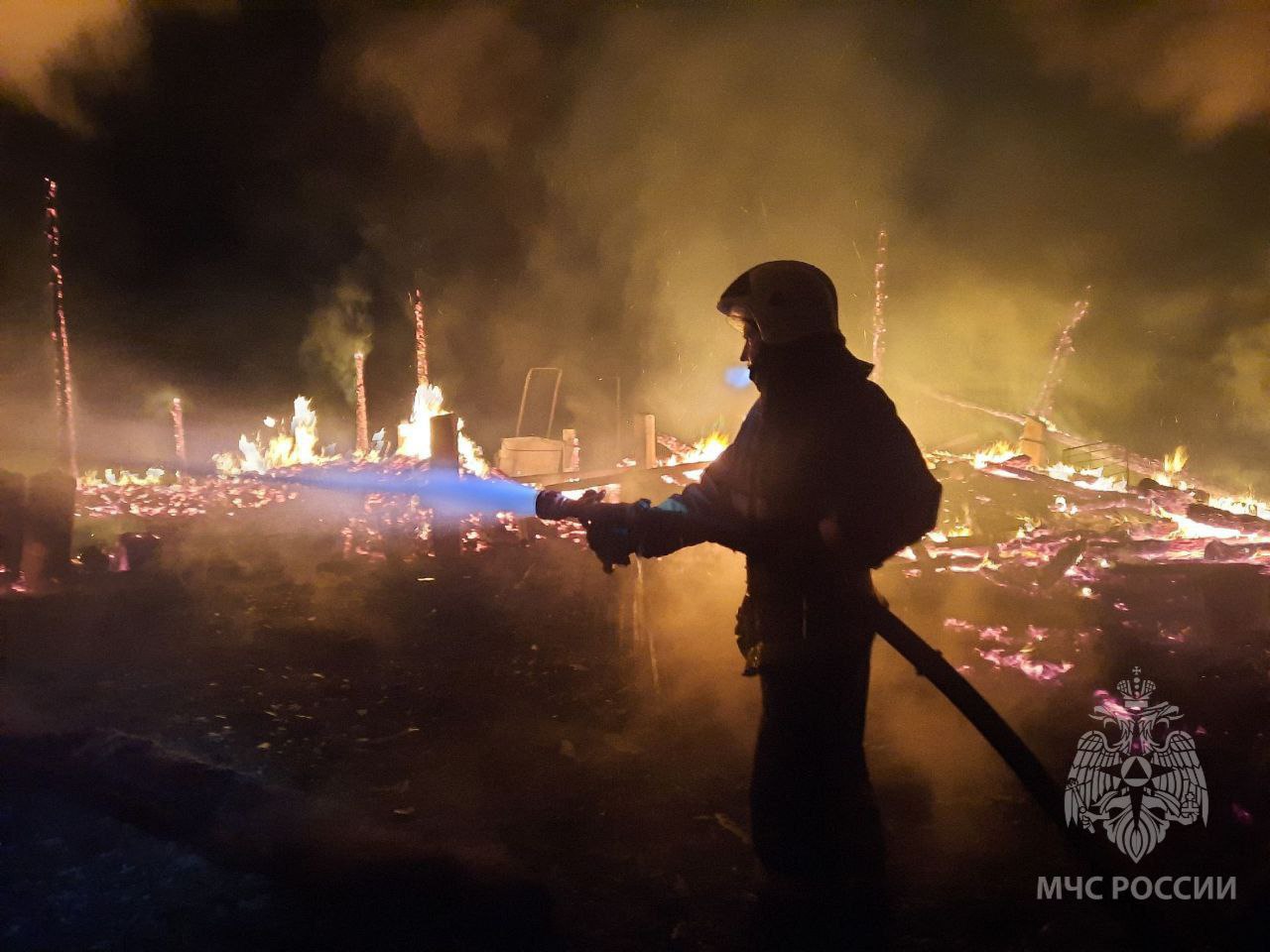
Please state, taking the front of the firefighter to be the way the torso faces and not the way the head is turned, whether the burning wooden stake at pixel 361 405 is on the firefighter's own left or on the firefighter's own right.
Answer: on the firefighter's own right

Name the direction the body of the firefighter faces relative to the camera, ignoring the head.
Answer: to the viewer's left

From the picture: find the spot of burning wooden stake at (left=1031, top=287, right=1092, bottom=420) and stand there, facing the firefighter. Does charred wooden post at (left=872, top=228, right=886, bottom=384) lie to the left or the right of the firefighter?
right

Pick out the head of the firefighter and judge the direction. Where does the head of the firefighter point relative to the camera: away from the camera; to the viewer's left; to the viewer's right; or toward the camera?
to the viewer's left

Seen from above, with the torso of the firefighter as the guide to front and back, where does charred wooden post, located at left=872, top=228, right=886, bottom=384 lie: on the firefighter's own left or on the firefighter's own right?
on the firefighter's own right

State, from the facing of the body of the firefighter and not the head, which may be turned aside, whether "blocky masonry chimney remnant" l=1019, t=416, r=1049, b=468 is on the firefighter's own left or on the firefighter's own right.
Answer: on the firefighter's own right
